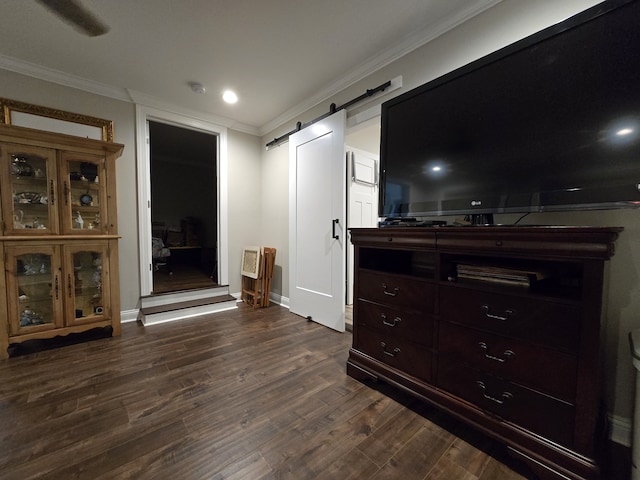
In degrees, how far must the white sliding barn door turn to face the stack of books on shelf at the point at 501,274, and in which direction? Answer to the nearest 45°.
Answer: approximately 90° to its left

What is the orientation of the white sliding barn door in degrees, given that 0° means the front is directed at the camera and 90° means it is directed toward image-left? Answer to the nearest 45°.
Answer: approximately 45°

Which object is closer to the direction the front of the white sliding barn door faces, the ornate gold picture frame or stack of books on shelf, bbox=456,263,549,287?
the ornate gold picture frame

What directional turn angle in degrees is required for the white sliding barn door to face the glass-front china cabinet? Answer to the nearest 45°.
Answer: approximately 45° to its right

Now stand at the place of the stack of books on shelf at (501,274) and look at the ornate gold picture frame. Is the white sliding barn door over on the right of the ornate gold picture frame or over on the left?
right

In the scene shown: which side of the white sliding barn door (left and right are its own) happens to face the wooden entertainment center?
left

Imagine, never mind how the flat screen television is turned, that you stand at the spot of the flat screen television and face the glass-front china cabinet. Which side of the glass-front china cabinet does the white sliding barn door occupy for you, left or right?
right
